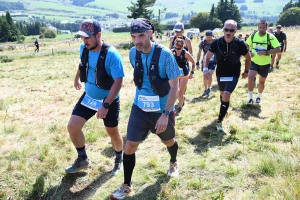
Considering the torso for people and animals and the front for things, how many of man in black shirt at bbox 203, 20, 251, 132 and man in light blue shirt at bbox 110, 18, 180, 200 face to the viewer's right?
0

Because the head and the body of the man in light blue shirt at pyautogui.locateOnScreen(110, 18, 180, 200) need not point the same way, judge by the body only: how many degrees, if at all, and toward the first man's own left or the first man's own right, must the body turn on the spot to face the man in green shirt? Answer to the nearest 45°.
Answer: approximately 180°

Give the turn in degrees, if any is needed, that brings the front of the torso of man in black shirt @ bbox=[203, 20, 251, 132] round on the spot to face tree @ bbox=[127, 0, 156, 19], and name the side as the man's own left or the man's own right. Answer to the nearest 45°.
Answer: approximately 180°

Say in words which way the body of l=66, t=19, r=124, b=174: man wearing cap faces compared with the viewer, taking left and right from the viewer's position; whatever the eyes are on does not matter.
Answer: facing the viewer and to the left of the viewer

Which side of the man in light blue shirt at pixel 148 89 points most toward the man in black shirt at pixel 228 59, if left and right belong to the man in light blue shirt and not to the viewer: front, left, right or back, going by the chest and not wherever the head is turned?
back

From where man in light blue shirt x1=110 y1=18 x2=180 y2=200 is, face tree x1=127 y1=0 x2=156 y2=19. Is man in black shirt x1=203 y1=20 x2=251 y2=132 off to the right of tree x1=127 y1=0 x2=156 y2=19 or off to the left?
right

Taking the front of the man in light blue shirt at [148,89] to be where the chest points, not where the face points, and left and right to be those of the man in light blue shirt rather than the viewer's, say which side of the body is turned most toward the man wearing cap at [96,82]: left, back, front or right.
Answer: right

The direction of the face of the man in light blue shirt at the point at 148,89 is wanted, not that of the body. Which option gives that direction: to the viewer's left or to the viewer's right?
to the viewer's left

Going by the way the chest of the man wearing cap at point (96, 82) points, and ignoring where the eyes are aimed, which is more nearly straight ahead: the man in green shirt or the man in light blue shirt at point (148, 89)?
the man in light blue shirt

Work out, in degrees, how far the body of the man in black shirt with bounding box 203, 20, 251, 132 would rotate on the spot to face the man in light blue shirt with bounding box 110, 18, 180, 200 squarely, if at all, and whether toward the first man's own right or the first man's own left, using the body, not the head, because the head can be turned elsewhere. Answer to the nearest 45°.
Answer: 0° — they already face them

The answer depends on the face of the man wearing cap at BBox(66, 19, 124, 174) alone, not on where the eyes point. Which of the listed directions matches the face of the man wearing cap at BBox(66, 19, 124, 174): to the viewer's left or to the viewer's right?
to the viewer's left

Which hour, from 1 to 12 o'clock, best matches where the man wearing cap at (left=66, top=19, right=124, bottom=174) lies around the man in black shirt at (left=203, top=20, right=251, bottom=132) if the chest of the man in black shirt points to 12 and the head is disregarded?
The man wearing cap is roughly at 1 o'clock from the man in black shirt.

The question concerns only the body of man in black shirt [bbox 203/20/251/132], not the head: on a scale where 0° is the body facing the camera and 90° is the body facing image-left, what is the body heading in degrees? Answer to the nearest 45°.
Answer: approximately 0°

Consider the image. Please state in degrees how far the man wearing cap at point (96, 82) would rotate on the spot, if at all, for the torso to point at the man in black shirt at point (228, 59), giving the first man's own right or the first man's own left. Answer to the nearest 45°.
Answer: approximately 180°
